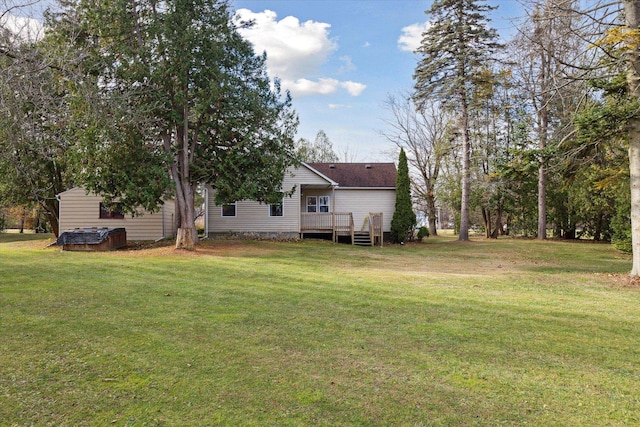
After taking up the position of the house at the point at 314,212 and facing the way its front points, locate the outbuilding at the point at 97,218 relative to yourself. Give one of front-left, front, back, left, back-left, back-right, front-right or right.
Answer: right

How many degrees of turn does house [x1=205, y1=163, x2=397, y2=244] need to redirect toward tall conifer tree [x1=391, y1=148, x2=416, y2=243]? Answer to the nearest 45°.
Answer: approximately 90° to its left

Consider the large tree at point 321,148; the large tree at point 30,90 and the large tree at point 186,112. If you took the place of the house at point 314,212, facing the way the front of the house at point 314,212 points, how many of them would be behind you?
1

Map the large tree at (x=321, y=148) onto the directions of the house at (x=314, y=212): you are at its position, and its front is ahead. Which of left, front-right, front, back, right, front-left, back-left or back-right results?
back
